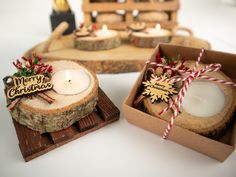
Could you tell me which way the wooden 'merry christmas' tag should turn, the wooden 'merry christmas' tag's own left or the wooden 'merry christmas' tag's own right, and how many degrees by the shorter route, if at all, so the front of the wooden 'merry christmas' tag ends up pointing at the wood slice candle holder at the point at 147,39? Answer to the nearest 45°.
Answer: approximately 135° to the wooden 'merry christmas' tag's own left

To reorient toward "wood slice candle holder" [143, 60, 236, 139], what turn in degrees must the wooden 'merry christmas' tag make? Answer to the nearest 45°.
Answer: approximately 45° to its left

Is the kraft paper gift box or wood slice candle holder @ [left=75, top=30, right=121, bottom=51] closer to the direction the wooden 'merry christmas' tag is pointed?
the kraft paper gift box

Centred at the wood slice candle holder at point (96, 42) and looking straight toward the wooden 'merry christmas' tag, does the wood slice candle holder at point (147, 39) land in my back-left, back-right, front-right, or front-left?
back-left

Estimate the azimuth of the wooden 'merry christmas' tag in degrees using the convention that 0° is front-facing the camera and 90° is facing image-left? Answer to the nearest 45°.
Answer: approximately 0°

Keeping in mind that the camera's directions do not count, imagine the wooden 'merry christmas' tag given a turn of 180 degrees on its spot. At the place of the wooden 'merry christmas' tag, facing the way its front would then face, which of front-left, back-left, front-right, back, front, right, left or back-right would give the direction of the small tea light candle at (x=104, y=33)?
front-right

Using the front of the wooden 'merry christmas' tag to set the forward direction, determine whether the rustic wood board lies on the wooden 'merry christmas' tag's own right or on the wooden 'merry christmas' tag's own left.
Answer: on the wooden 'merry christmas' tag's own left

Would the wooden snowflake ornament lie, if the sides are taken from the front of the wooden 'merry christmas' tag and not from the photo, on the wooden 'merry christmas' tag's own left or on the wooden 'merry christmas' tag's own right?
on the wooden 'merry christmas' tag's own left
